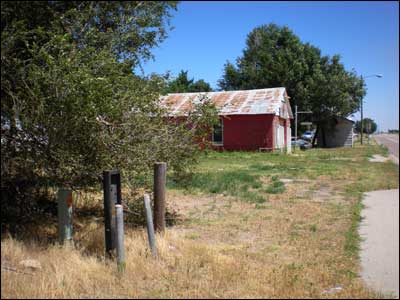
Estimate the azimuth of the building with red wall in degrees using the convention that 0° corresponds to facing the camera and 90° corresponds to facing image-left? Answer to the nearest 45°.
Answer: approximately 270°

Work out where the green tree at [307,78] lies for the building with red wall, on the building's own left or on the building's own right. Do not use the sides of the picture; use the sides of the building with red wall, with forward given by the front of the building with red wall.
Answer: on the building's own left

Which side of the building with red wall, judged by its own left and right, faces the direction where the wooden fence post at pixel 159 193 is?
right

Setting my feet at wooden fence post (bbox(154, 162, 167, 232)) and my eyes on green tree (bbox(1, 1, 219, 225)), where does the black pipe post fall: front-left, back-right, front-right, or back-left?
back-left

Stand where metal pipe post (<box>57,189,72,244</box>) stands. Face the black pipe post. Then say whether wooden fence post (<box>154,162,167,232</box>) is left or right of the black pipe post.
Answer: left

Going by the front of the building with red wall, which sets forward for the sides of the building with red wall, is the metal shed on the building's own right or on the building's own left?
on the building's own left

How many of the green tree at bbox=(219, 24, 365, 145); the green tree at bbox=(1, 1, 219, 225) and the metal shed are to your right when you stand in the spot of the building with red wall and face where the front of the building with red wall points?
1

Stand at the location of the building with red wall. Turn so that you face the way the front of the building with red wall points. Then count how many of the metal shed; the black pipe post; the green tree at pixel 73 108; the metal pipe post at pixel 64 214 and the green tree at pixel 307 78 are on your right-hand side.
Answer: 3

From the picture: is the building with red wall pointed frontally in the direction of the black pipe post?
no

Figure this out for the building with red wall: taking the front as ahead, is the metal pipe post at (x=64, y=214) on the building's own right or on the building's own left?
on the building's own right

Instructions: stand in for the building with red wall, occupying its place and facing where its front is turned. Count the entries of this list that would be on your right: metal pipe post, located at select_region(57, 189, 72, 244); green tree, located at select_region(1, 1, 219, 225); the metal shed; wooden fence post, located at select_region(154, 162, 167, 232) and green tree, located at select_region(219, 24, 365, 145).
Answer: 3

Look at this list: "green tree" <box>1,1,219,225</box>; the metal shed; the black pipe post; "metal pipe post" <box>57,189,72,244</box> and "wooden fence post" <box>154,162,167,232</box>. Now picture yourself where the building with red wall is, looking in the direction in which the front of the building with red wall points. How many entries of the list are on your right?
4

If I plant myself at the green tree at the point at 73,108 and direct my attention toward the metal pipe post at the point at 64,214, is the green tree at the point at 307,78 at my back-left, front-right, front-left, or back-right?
back-left

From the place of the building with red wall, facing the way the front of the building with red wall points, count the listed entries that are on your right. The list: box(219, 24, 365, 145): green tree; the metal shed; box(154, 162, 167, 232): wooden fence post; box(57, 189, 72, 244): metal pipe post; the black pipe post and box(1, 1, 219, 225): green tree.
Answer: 4

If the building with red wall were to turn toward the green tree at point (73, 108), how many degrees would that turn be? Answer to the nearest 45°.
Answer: approximately 90° to its right
